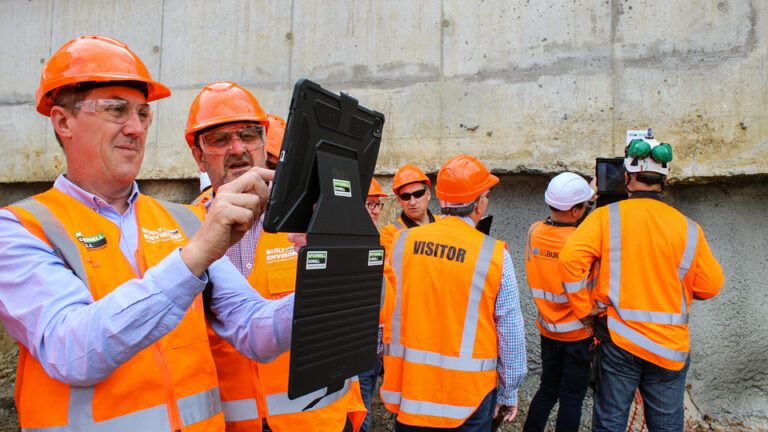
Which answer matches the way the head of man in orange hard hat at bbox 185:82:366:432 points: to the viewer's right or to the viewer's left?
to the viewer's right

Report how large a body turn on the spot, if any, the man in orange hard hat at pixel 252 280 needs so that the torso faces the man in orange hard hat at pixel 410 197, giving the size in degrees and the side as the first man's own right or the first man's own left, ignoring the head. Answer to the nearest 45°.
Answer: approximately 135° to the first man's own left

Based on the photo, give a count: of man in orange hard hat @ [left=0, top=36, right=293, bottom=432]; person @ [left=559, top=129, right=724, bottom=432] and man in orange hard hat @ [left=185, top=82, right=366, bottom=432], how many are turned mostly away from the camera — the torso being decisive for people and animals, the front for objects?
1

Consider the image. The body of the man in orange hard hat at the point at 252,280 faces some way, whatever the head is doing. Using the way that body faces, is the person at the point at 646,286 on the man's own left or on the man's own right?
on the man's own left

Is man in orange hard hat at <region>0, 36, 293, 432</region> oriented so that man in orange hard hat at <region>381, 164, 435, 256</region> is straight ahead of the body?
no

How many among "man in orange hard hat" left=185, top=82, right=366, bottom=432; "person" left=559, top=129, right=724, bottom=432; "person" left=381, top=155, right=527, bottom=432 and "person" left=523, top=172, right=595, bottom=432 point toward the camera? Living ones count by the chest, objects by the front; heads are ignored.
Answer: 1

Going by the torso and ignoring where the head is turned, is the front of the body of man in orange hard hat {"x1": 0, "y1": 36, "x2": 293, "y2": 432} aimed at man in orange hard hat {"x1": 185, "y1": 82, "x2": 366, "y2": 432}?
no

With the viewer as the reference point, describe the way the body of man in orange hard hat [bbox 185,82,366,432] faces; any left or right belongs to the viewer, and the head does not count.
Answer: facing the viewer

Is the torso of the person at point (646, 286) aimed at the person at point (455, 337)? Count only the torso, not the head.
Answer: no

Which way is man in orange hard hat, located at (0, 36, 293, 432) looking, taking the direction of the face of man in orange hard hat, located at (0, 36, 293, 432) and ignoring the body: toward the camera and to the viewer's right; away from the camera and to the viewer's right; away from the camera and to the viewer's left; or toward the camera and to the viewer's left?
toward the camera and to the viewer's right

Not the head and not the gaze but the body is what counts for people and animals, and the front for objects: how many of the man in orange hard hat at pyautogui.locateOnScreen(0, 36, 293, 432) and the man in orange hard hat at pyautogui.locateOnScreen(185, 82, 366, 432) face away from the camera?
0

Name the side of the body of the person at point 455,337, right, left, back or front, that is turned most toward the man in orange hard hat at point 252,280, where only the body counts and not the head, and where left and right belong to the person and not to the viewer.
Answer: back

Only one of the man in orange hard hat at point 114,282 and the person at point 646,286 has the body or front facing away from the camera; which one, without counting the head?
the person

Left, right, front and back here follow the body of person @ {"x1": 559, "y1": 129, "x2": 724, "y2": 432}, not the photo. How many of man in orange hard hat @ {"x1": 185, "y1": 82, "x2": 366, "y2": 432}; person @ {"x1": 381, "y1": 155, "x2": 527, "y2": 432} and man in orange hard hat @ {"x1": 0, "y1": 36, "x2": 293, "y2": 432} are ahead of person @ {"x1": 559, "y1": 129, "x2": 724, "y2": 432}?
0
